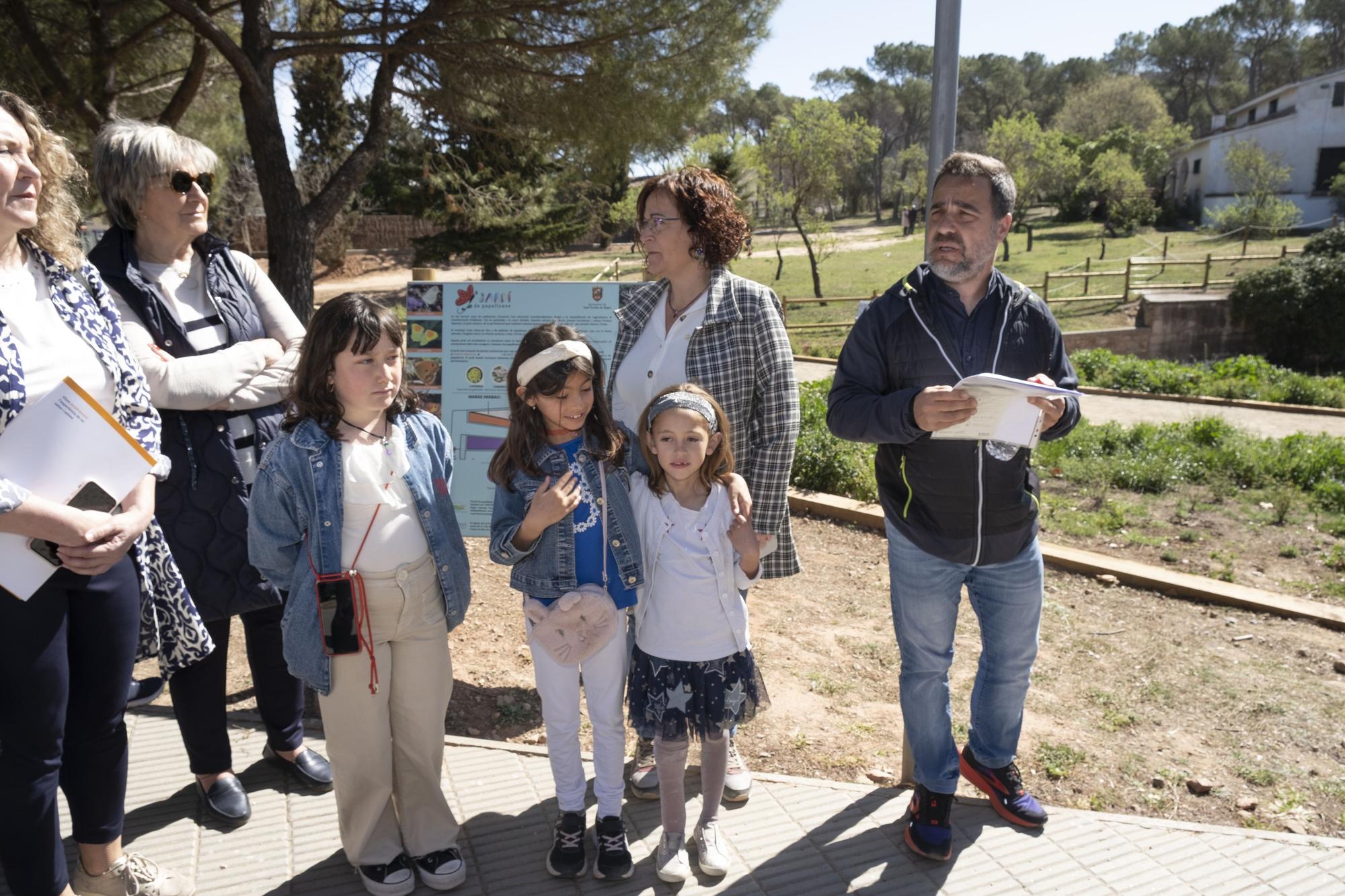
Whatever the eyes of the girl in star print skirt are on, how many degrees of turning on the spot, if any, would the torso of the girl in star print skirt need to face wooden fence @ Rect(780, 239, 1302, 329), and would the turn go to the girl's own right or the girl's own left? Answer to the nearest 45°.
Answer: approximately 135° to the girl's own left

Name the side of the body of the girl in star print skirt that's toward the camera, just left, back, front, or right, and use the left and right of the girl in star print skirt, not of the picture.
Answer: front

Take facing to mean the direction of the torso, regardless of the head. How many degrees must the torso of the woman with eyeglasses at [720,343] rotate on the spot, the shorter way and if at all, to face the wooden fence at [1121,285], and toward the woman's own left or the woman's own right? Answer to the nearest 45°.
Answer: approximately 180°

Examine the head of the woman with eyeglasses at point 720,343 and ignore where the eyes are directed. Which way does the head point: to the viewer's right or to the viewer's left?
to the viewer's left

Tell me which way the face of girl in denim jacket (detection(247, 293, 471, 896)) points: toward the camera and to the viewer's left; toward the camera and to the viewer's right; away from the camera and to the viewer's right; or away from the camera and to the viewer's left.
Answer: toward the camera and to the viewer's right

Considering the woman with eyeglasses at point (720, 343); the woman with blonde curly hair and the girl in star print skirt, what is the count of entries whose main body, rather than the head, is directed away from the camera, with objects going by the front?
0

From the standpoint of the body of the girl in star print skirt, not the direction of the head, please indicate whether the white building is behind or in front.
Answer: behind

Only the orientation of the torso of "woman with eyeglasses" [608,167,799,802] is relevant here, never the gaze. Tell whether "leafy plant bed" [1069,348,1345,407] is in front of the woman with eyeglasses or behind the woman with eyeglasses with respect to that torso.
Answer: behind

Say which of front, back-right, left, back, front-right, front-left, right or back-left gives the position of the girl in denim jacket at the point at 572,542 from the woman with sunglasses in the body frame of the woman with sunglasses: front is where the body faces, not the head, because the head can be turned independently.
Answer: front

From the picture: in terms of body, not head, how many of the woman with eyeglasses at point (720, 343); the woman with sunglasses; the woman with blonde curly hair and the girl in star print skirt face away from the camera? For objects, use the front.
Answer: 0

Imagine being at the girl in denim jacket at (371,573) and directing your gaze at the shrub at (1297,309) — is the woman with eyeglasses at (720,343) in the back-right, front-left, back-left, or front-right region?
front-right

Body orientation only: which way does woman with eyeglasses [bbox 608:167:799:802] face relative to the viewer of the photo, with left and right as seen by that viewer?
facing the viewer and to the left of the viewer

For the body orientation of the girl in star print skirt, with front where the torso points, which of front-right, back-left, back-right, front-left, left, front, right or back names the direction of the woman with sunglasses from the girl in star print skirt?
right
